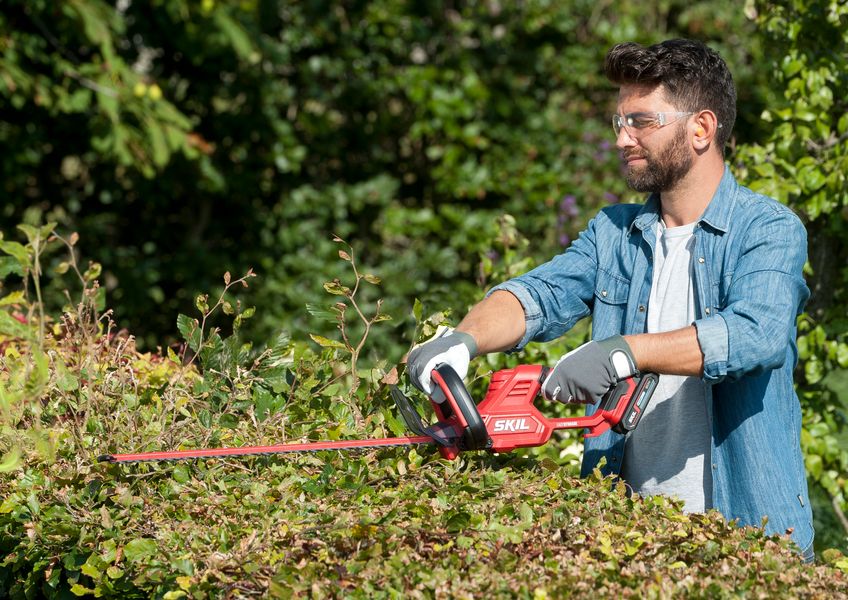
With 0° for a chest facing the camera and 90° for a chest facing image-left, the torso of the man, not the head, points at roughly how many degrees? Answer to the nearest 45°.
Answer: approximately 45°
